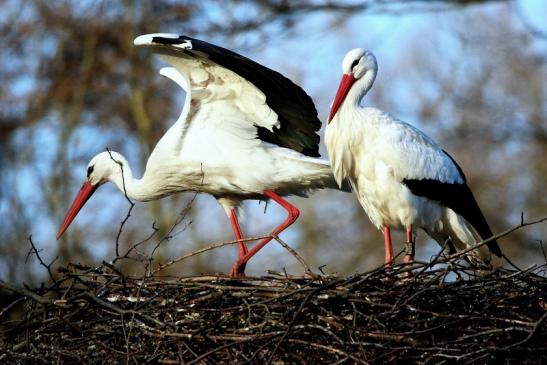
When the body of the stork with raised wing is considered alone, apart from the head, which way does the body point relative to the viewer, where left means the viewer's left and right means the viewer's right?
facing to the left of the viewer

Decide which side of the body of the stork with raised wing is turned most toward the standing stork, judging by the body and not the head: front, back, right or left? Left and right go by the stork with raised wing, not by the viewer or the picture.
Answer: back
